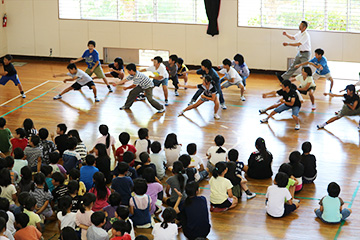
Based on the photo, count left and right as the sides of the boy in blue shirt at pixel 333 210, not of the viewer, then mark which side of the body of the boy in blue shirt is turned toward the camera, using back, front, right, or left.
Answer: back

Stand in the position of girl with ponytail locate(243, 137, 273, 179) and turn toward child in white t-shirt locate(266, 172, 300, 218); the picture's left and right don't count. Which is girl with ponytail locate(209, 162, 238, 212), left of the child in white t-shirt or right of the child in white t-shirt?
right

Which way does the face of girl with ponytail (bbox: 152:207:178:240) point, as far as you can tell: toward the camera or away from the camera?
away from the camera

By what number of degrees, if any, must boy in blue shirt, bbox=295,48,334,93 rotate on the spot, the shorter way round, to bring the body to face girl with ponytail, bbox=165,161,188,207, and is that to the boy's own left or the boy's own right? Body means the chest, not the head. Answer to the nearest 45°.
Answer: approximately 45° to the boy's own left

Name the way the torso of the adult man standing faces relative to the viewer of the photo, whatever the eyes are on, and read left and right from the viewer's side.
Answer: facing to the left of the viewer

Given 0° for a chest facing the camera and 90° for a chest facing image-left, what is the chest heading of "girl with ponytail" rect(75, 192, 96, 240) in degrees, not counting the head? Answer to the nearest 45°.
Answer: approximately 225°

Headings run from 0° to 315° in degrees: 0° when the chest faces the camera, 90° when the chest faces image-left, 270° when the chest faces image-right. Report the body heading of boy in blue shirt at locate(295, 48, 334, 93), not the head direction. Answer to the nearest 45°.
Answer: approximately 45°
